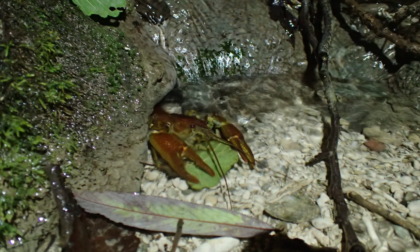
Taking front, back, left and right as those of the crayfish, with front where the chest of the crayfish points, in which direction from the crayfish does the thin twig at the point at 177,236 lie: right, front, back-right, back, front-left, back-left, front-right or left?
front-right

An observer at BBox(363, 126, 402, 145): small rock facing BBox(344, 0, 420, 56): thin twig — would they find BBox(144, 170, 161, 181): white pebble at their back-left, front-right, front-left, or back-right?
back-left

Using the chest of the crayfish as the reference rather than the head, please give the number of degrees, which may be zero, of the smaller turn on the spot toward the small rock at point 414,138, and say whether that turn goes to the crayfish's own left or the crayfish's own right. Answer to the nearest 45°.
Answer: approximately 45° to the crayfish's own left

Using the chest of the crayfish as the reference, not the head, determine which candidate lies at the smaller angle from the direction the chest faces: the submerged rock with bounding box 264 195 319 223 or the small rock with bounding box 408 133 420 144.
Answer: the submerged rock

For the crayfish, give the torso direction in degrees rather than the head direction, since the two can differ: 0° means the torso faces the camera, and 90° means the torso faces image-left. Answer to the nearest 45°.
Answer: approximately 315°

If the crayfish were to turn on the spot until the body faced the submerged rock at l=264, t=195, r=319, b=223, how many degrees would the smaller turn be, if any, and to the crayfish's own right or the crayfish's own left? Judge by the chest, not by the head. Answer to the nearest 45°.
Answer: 0° — it already faces it

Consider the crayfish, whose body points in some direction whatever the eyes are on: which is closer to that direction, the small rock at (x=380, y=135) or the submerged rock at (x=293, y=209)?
the submerged rock

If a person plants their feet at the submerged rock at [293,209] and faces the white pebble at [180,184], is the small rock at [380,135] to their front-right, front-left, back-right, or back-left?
back-right

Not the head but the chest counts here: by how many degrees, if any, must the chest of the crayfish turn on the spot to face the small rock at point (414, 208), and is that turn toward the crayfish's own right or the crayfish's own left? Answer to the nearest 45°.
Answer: approximately 45° to the crayfish's own left

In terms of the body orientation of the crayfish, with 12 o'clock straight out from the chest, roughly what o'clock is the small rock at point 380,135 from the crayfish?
The small rock is roughly at 10 o'clock from the crayfish.

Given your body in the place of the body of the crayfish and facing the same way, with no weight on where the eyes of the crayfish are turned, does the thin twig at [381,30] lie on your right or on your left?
on your left
